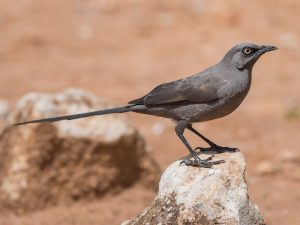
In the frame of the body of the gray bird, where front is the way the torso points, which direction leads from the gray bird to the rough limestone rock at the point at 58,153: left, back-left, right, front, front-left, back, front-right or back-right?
back-left

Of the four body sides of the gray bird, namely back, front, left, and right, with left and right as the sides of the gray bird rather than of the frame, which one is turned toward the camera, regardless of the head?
right
